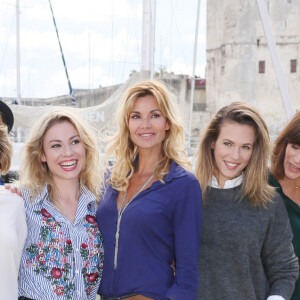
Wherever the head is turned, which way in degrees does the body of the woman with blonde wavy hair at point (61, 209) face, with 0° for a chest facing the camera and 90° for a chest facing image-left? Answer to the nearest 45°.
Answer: approximately 315°

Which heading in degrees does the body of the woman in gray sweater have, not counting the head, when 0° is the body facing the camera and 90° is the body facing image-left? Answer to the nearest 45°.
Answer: approximately 45°

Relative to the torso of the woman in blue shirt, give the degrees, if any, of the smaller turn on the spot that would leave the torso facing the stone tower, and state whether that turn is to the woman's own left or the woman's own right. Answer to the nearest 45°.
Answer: approximately 135° to the woman's own right

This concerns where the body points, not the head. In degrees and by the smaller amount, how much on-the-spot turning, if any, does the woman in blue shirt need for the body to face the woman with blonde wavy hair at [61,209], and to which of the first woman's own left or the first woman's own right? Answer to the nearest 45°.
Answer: approximately 45° to the first woman's own right

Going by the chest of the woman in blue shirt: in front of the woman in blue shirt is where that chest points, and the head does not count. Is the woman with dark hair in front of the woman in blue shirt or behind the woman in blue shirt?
behind
